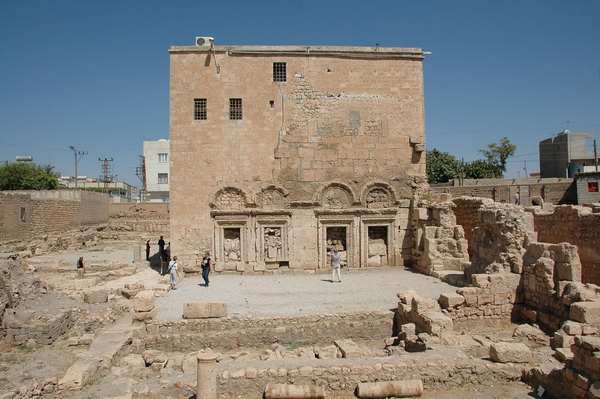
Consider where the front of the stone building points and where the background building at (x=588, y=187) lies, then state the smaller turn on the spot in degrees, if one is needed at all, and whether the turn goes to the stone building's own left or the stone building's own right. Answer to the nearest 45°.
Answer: approximately 90° to the stone building's own left

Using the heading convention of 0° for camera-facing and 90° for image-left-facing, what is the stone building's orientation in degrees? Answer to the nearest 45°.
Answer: approximately 0°

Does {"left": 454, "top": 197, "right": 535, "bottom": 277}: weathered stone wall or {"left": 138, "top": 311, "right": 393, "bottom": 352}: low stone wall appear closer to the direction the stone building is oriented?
the low stone wall

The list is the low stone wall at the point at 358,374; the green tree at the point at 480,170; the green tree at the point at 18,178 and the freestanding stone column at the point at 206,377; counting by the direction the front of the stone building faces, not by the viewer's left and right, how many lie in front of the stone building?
2

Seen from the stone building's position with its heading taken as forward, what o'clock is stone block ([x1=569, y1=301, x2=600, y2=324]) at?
The stone block is roughly at 11 o'clock from the stone building.

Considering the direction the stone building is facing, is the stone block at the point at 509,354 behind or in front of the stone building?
in front

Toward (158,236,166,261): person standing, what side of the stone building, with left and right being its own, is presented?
right

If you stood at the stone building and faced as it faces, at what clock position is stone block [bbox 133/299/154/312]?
The stone block is roughly at 1 o'clock from the stone building.

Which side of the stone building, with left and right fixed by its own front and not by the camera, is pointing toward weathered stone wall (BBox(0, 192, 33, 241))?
right

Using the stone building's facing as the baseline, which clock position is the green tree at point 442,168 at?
The green tree is roughly at 7 o'clock from the stone building.

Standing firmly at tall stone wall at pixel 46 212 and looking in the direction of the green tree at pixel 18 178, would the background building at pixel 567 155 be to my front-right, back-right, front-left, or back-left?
back-right

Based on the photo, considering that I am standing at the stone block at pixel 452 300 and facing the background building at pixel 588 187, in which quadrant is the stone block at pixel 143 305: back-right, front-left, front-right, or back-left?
back-left

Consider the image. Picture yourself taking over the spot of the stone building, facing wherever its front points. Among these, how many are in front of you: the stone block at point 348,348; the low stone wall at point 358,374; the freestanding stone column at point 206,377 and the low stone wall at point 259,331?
4

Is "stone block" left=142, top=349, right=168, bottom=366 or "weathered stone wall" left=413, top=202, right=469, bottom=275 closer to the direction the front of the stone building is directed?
the stone block

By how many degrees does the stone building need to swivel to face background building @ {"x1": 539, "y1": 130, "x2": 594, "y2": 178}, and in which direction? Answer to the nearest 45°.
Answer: approximately 135° to its left

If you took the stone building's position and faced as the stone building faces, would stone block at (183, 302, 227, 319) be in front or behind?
in front

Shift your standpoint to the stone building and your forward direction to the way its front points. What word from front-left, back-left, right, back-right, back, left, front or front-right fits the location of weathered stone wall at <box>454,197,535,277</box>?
front-left

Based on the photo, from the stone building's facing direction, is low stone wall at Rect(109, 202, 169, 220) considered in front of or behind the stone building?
behind
